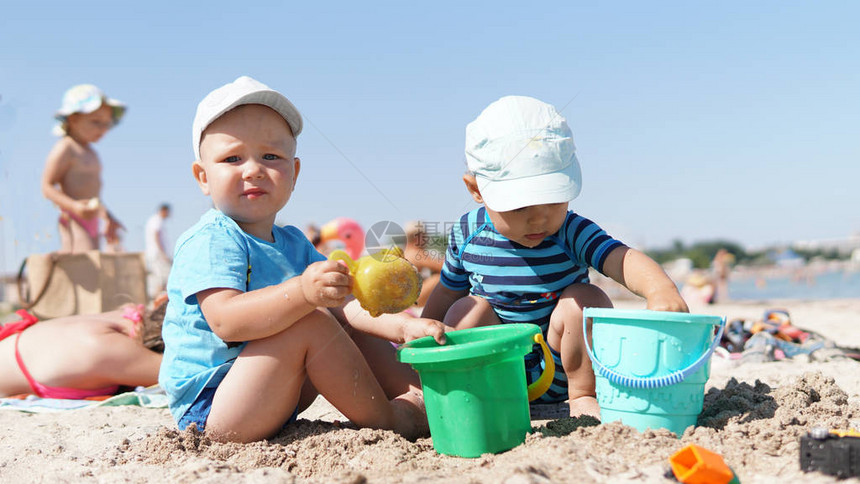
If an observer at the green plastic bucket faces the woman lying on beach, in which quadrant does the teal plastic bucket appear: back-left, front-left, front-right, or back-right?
back-right

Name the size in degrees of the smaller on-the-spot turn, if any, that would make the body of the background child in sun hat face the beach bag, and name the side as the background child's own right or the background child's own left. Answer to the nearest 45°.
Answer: approximately 45° to the background child's own right

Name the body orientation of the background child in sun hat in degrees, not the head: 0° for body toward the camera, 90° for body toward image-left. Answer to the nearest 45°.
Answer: approximately 315°

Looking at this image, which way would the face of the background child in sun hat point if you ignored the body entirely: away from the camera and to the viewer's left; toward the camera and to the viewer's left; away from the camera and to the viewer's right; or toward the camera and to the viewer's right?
toward the camera and to the viewer's right

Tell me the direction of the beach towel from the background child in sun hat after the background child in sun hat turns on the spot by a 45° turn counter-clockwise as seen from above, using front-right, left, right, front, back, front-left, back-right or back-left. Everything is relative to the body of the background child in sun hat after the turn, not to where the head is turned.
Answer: right

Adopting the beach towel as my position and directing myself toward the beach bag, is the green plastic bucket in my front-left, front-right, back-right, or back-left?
back-right
